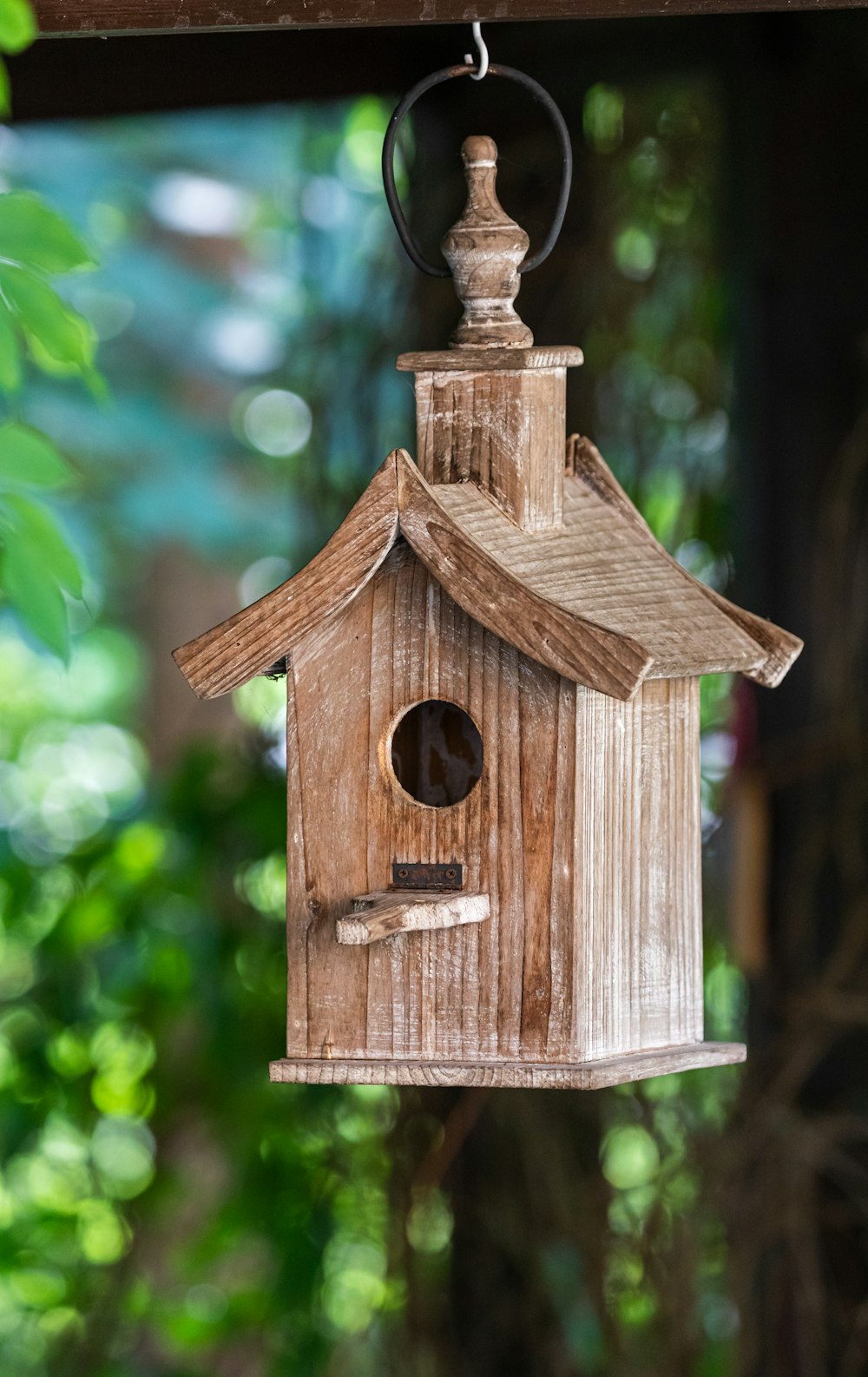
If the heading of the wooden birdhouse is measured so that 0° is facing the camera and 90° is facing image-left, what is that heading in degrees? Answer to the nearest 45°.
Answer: approximately 45°
